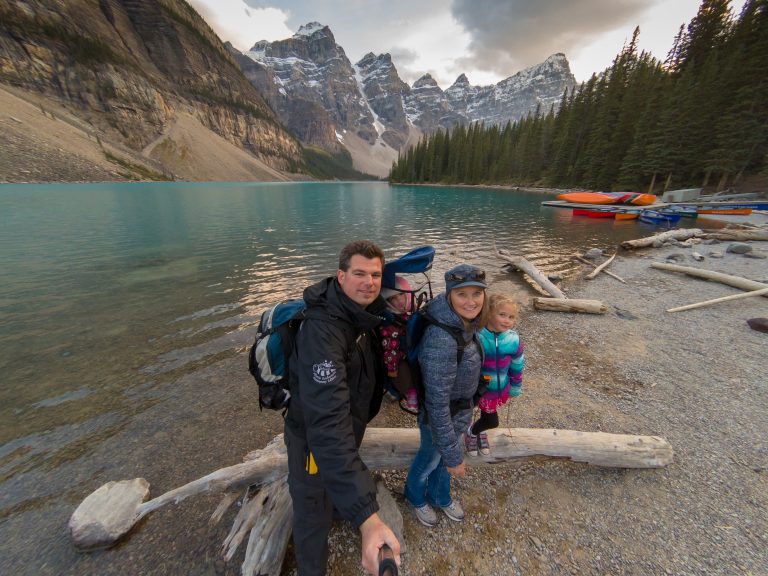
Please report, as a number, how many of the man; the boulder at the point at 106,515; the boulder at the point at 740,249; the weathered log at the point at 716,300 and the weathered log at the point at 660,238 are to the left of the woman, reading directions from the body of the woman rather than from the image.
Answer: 3

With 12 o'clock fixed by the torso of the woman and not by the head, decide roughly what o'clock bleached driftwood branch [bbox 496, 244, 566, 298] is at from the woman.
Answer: The bleached driftwood branch is roughly at 8 o'clock from the woman.

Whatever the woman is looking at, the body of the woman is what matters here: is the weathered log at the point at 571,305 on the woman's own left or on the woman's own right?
on the woman's own left

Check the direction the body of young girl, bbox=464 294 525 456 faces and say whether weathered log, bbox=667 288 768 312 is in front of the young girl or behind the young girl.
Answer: behind

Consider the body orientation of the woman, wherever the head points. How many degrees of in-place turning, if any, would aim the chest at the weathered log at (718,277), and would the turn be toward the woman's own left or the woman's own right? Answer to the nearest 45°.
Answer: approximately 90° to the woman's own left

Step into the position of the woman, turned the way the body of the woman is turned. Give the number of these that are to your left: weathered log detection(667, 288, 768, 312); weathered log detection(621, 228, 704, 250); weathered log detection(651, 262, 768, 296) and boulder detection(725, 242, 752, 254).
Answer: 4

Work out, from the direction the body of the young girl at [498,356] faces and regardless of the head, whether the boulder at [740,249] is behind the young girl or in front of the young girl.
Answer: behind

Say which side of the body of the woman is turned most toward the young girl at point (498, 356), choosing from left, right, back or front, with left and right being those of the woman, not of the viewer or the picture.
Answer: left

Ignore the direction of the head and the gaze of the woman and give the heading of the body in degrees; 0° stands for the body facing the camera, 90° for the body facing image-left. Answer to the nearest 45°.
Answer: approximately 315°

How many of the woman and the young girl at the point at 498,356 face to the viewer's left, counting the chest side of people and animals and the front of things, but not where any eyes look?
0
